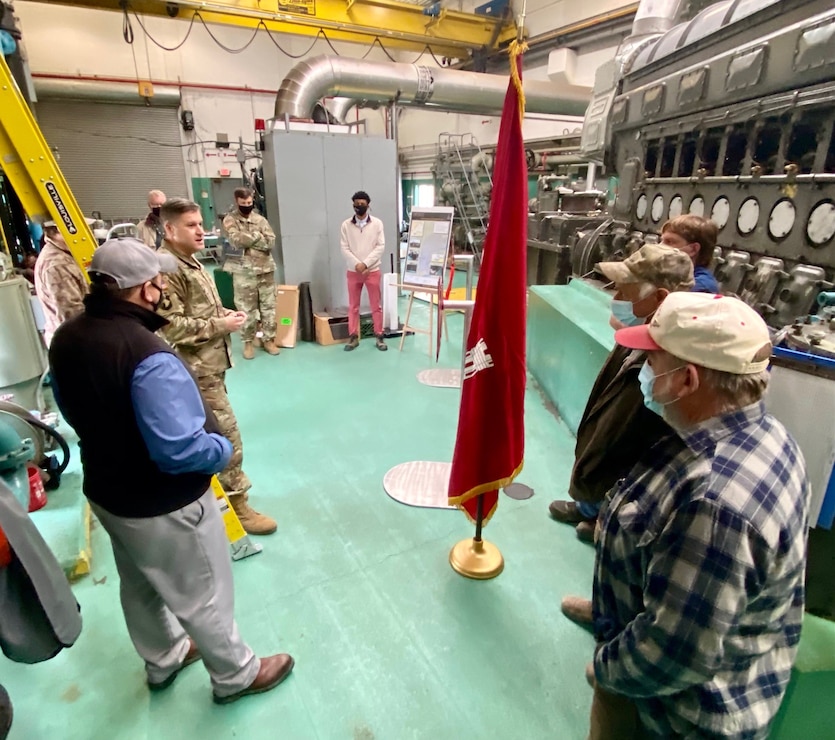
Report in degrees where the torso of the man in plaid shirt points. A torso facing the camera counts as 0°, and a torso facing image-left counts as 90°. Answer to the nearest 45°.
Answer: approximately 90°

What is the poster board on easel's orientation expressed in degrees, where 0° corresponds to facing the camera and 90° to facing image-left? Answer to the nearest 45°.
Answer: approximately 45°

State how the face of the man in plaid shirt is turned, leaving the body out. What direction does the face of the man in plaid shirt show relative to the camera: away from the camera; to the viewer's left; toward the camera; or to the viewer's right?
to the viewer's left

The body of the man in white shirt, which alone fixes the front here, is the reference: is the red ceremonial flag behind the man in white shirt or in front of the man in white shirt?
in front

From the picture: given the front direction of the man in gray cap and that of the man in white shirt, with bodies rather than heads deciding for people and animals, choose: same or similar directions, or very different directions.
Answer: very different directions

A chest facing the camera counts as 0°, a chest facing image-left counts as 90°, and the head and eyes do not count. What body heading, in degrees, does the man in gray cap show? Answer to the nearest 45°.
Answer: approximately 225°

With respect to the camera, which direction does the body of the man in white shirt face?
toward the camera

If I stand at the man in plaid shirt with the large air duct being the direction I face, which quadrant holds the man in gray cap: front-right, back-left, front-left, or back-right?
front-left

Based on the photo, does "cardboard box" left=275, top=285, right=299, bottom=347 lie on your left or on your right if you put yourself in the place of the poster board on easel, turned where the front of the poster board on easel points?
on your right

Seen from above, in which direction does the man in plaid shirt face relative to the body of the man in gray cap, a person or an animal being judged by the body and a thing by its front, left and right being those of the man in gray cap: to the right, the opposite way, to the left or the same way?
to the left

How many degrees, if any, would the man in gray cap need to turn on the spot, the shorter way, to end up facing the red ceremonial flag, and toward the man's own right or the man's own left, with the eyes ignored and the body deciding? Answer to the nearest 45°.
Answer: approximately 45° to the man's own right

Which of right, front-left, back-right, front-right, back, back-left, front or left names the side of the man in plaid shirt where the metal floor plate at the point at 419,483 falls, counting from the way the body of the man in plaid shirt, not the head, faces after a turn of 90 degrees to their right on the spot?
front-left

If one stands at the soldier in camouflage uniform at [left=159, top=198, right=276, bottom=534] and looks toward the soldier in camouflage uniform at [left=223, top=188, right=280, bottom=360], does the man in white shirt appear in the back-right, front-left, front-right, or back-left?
front-right

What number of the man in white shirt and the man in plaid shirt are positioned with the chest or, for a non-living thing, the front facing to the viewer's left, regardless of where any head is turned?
1
